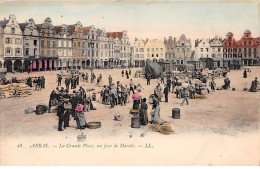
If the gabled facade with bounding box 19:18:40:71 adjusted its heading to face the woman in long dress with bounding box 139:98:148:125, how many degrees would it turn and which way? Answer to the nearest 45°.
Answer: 0° — it already faces them

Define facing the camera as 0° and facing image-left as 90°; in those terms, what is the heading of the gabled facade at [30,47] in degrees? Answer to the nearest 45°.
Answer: approximately 315°

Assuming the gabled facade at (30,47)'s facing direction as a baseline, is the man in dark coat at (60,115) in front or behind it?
in front

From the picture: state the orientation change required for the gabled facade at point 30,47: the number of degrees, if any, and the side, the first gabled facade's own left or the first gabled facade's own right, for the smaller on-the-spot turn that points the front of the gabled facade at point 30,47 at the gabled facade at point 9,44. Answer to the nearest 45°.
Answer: approximately 45° to the first gabled facade's own right

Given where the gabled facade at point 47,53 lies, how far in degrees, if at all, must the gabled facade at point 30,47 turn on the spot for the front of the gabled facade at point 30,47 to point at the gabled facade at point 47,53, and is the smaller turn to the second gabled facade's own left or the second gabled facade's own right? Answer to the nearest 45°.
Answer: approximately 45° to the second gabled facade's own left

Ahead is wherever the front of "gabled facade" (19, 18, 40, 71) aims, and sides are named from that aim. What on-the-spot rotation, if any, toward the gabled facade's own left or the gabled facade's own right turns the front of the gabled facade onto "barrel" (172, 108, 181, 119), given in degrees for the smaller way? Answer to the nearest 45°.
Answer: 0° — it already faces it
